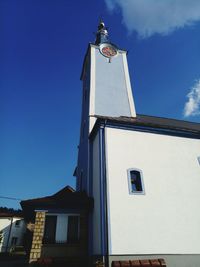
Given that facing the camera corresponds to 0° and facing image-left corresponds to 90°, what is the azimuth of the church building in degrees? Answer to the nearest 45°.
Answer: approximately 90°
